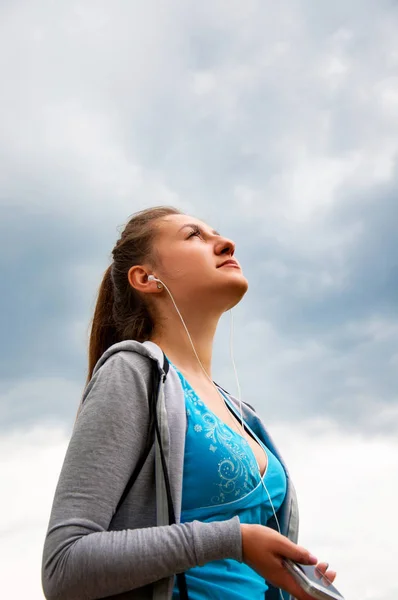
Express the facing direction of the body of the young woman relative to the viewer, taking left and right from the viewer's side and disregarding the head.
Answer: facing the viewer and to the right of the viewer
